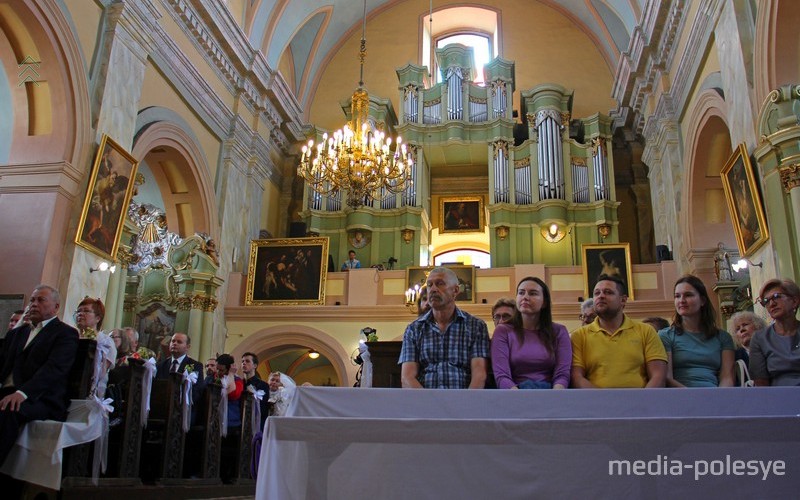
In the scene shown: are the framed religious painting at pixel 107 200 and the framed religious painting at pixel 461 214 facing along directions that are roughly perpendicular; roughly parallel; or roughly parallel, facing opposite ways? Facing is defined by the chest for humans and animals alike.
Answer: roughly perpendicular

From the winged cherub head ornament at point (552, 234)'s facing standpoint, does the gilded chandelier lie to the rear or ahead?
ahead

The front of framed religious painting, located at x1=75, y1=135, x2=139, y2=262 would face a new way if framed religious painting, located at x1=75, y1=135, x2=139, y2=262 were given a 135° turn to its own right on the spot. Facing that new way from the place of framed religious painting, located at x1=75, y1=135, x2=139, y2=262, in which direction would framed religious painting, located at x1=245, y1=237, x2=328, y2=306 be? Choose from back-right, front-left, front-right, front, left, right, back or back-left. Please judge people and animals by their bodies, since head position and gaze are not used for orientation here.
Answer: back-right

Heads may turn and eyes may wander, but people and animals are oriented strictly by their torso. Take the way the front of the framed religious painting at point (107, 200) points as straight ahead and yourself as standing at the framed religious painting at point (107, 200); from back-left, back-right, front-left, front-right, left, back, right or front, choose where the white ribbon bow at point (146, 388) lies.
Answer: front-right

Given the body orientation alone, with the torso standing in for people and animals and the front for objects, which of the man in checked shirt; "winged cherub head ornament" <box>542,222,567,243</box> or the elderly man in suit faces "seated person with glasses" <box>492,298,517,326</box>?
the winged cherub head ornament

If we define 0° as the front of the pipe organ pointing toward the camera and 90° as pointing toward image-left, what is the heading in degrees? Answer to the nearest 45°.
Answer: approximately 0°

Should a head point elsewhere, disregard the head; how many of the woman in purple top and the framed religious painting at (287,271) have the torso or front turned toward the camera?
2

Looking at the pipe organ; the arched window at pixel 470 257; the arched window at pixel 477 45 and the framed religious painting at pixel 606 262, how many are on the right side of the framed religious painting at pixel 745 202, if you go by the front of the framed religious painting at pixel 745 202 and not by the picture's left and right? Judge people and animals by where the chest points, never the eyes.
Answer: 4

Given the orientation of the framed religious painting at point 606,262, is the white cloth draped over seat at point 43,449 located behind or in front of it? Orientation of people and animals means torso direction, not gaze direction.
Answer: in front
